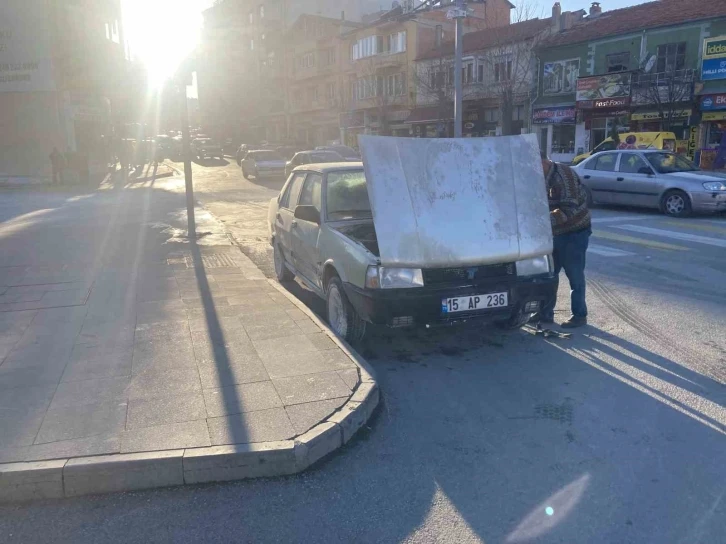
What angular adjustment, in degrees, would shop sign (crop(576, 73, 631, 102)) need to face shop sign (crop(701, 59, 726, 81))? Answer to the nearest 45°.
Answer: approximately 90° to its left

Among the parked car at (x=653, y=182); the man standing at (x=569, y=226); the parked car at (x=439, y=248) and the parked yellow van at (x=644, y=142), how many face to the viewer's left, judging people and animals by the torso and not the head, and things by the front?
2

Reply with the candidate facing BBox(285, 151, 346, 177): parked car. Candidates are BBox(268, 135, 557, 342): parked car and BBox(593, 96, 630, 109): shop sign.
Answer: the shop sign

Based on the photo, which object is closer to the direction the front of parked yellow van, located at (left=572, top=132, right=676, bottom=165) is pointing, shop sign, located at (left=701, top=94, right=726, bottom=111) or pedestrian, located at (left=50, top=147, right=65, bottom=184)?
the pedestrian

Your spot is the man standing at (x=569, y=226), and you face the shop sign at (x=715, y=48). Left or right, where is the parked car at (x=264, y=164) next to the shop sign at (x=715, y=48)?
left

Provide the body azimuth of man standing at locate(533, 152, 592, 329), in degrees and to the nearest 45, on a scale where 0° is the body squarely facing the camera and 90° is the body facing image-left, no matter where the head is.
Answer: approximately 90°

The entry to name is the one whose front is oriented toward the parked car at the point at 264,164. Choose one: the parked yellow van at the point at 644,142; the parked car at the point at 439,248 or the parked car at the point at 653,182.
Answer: the parked yellow van at the point at 644,142

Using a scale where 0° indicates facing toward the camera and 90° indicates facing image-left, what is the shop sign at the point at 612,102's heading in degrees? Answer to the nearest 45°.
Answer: approximately 45°

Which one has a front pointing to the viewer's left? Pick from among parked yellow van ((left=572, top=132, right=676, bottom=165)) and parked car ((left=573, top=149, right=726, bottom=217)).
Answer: parked yellow van ((left=572, top=132, right=676, bottom=165))

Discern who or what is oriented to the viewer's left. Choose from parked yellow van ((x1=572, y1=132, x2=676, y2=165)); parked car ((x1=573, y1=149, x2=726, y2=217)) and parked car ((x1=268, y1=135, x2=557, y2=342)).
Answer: parked yellow van ((x1=572, y1=132, x2=676, y2=165))

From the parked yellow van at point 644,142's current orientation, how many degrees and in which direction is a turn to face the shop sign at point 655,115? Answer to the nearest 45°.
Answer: approximately 90° to its right

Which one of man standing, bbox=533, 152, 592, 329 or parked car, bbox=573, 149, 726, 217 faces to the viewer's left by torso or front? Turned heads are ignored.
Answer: the man standing
